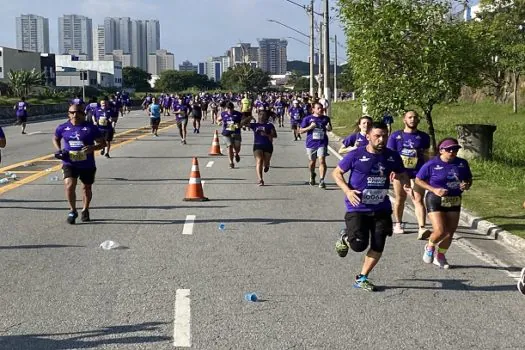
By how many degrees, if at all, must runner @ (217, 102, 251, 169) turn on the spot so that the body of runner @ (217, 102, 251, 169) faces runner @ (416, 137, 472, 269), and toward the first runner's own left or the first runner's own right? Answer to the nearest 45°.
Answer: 0° — they already face them

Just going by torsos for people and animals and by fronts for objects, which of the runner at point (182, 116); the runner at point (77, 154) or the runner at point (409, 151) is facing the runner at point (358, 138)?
the runner at point (182, 116)

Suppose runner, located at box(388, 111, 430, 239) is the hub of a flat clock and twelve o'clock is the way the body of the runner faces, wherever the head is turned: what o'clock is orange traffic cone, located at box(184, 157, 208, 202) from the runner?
The orange traffic cone is roughly at 4 o'clock from the runner.

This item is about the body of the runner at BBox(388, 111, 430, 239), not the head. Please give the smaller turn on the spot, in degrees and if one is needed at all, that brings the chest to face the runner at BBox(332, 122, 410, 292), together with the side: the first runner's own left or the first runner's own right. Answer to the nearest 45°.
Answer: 0° — they already face them

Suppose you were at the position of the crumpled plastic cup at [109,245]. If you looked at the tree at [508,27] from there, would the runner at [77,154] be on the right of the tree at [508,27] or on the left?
left

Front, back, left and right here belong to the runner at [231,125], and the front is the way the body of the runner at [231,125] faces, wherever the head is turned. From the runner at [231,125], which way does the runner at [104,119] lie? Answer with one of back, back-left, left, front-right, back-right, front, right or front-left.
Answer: back-right

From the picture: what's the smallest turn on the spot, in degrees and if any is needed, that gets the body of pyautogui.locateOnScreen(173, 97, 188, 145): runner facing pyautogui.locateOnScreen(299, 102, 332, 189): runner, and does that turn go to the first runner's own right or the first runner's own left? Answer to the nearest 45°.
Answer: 0° — they already face them

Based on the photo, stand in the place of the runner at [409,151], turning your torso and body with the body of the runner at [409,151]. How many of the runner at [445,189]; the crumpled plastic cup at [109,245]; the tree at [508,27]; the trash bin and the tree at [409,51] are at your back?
3

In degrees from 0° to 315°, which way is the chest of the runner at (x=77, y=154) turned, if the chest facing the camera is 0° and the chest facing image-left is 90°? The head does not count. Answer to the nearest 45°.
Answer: approximately 0°
